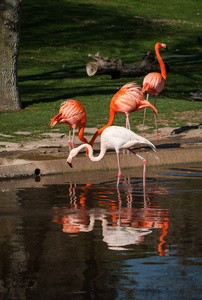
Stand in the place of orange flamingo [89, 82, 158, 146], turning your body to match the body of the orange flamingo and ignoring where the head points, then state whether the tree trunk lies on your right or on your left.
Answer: on your right

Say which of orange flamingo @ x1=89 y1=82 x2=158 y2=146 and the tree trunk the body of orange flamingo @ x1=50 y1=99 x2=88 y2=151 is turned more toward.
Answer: the orange flamingo

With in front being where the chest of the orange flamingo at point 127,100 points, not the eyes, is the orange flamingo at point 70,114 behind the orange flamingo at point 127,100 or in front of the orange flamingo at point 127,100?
in front

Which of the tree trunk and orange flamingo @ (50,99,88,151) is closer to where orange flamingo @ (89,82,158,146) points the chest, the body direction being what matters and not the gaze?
the orange flamingo

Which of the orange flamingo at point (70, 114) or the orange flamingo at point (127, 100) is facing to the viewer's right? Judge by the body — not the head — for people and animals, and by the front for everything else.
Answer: the orange flamingo at point (70, 114)

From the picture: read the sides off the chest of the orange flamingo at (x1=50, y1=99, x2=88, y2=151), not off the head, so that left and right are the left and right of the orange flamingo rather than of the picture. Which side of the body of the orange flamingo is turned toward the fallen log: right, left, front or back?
left

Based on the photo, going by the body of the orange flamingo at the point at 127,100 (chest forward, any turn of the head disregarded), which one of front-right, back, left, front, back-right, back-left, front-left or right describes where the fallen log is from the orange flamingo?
right

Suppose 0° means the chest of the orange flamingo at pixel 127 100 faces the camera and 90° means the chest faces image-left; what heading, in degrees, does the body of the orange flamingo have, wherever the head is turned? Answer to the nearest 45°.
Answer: approximately 90°

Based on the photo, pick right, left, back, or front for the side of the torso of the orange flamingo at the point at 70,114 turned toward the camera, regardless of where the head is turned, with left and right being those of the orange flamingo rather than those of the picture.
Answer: right

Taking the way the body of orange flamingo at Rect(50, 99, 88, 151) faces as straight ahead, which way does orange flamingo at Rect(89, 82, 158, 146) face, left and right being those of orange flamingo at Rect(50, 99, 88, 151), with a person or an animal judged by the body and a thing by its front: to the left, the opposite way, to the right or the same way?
the opposite way
